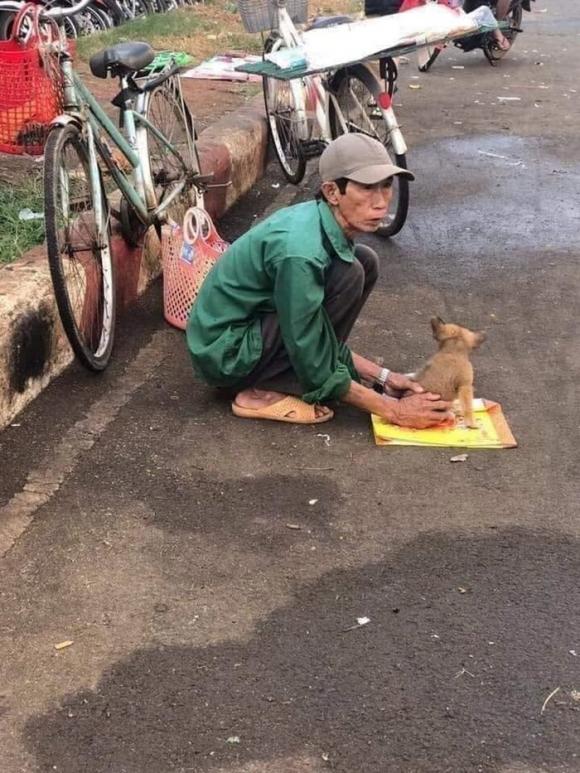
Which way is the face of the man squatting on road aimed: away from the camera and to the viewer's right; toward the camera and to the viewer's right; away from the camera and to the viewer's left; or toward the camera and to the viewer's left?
toward the camera and to the viewer's right

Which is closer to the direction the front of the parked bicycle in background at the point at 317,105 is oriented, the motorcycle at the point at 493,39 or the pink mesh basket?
the motorcycle

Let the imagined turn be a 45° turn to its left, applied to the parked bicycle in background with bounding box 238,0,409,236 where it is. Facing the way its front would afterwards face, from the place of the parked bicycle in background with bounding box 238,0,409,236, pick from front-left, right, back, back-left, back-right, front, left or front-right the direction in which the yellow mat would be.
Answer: left

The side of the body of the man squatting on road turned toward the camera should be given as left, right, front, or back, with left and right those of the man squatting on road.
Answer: right

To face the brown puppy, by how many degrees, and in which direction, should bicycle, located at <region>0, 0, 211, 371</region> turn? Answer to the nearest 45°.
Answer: approximately 90° to its left

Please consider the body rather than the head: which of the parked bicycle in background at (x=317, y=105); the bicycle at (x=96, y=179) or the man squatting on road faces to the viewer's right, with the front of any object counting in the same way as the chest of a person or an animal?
the man squatting on road

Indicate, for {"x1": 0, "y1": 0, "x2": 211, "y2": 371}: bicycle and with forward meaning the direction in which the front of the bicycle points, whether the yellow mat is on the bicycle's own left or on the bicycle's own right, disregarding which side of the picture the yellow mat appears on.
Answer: on the bicycle's own left

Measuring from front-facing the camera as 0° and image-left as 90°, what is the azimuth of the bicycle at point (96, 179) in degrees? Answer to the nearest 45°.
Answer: approximately 45°

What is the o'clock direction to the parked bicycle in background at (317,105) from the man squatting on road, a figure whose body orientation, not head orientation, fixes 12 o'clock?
The parked bicycle in background is roughly at 9 o'clock from the man squatting on road.
